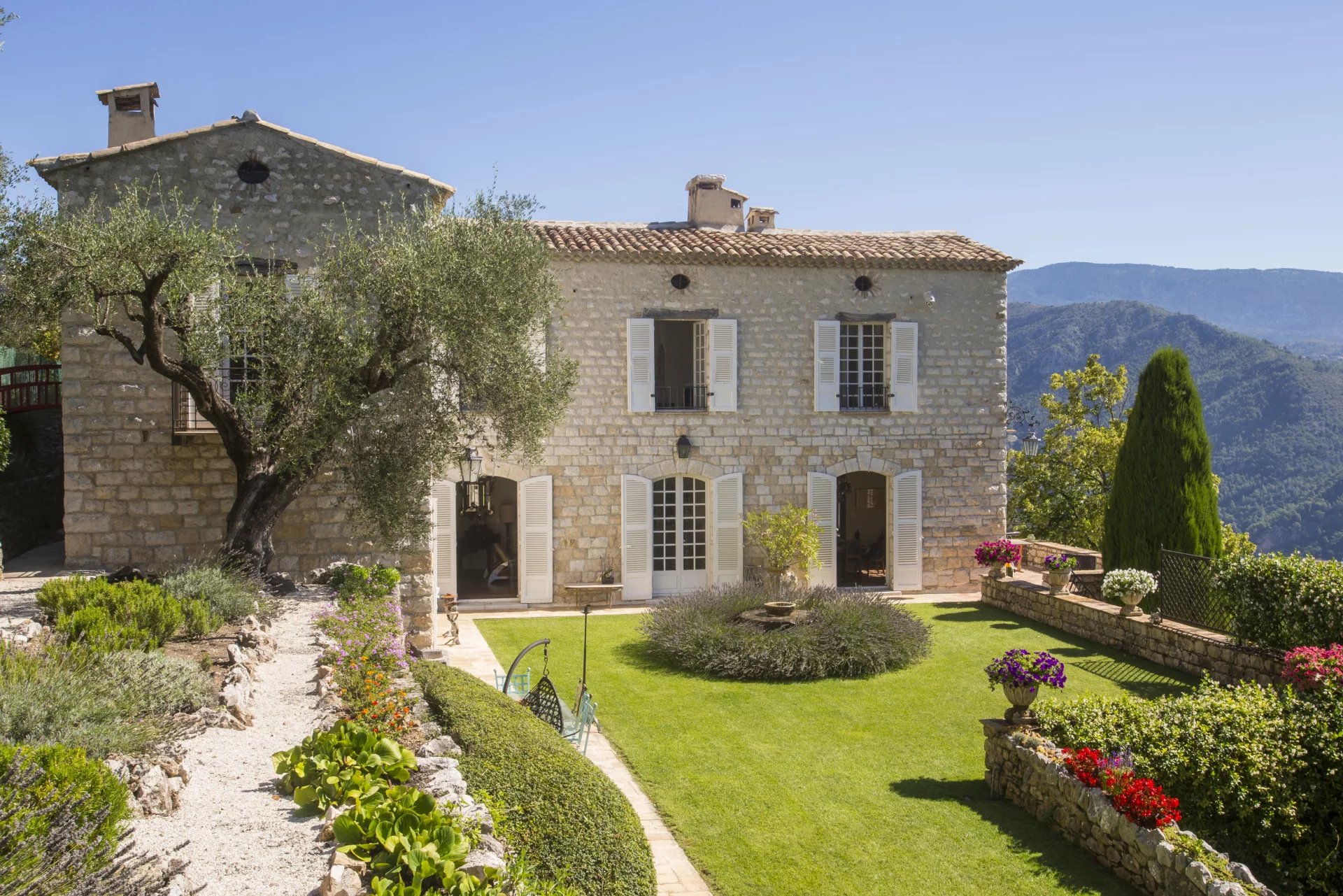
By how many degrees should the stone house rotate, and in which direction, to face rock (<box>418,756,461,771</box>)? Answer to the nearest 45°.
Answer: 0° — it already faces it

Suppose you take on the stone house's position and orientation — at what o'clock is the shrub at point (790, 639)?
The shrub is roughly at 12 o'clock from the stone house.

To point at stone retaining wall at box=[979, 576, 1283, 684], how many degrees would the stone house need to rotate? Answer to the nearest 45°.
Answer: approximately 45° to its left

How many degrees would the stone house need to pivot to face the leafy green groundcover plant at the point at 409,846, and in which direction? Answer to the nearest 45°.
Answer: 0° — it already faces it

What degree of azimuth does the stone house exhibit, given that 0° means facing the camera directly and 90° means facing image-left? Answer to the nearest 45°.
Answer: approximately 0°
